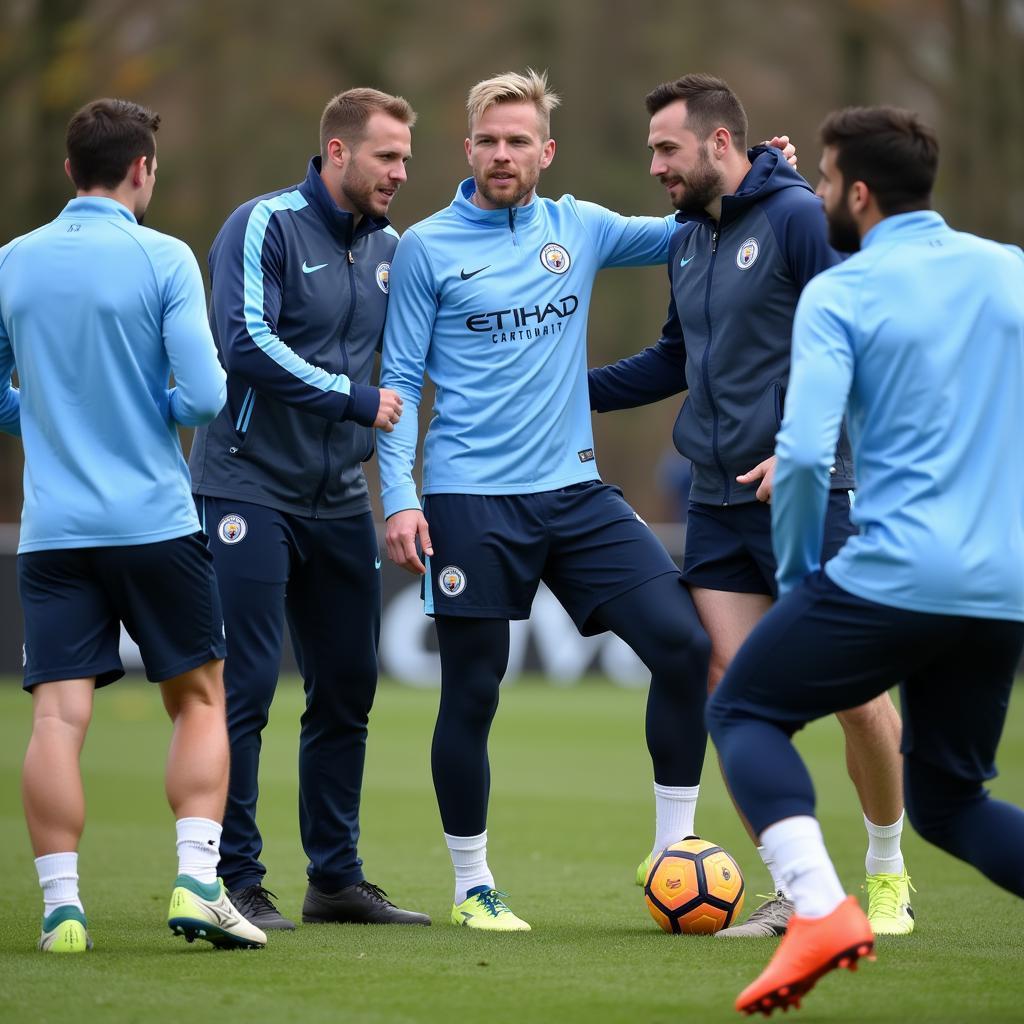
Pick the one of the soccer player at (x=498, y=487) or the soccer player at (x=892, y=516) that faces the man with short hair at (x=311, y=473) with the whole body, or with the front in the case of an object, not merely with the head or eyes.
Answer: the soccer player at (x=892, y=516)

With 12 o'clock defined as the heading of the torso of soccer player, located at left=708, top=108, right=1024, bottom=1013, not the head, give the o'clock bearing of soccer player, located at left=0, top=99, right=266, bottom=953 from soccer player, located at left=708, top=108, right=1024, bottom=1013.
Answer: soccer player, located at left=0, top=99, right=266, bottom=953 is roughly at 11 o'clock from soccer player, located at left=708, top=108, right=1024, bottom=1013.

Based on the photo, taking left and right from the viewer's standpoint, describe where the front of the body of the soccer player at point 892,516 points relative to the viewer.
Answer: facing away from the viewer and to the left of the viewer

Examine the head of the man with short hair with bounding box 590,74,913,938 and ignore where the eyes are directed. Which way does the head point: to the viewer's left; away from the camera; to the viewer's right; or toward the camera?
to the viewer's left

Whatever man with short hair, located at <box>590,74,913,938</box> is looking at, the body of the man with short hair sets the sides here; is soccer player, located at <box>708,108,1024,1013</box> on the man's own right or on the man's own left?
on the man's own left

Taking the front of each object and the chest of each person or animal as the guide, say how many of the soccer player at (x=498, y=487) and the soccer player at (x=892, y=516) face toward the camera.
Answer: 1

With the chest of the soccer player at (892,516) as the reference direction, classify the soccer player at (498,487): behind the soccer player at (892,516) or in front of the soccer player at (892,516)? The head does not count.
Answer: in front

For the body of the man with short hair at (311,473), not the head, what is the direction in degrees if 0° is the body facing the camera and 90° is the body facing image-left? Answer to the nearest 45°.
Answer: approximately 315°

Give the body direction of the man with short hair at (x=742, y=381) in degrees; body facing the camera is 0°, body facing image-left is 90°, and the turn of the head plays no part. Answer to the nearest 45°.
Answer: approximately 45°

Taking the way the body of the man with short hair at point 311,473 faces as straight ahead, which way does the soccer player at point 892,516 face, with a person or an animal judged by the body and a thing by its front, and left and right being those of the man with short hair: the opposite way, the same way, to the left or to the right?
the opposite way

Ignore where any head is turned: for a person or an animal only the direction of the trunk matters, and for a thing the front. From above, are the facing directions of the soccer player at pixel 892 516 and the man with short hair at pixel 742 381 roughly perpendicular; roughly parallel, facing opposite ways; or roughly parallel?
roughly perpendicular

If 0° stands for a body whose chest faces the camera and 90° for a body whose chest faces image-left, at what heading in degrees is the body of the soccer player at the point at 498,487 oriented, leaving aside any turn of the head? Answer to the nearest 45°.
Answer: approximately 0°

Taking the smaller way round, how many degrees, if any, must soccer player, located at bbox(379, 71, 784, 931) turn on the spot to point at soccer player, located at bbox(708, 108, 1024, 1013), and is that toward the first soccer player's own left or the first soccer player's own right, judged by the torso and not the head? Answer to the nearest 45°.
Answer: approximately 45° to the first soccer player's own left

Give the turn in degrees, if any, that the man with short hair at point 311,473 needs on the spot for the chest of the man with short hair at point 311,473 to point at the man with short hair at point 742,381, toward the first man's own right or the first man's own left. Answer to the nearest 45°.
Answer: approximately 45° to the first man's own left

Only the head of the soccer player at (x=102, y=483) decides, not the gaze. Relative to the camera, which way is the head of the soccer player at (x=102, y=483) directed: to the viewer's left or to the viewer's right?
to the viewer's right
